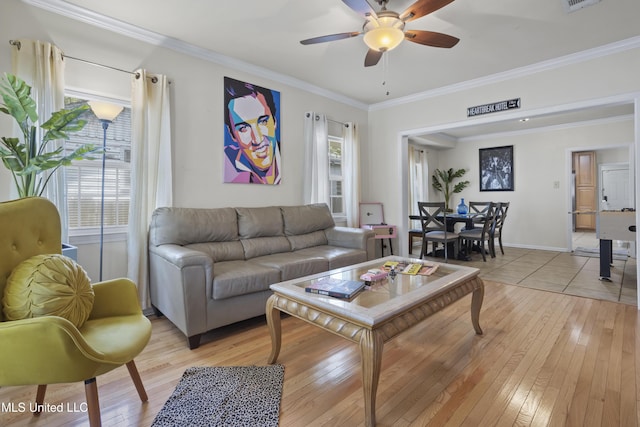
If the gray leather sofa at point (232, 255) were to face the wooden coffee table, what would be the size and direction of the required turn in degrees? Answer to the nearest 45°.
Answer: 0° — it already faces it

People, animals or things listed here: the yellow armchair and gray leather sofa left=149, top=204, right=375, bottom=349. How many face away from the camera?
0

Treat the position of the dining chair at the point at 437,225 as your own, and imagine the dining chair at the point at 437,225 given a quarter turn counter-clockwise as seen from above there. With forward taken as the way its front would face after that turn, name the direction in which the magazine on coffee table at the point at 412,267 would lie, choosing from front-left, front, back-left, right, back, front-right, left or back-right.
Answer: back-left

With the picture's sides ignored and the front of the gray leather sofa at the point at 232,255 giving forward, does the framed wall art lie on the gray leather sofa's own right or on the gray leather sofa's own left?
on the gray leather sofa's own left

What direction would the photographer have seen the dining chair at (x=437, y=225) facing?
facing away from the viewer and to the right of the viewer

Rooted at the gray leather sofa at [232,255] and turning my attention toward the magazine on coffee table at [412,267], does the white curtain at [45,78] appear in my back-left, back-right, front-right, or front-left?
back-right

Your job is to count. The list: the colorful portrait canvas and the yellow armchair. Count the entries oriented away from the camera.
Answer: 0

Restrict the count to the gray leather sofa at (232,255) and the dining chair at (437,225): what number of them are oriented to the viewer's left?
0

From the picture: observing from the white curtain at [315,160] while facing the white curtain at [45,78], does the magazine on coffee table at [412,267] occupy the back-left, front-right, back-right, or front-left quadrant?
front-left

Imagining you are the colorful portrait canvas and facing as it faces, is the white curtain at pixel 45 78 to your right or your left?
on your right

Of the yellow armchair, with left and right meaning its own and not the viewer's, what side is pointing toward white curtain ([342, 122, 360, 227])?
left

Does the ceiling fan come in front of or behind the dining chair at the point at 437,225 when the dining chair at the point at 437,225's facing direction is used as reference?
behind
